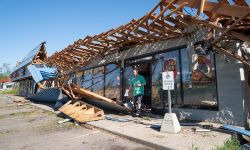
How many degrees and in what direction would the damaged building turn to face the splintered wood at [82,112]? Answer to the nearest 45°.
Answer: approximately 90° to its right

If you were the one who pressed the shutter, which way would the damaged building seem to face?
facing the viewer and to the left of the viewer

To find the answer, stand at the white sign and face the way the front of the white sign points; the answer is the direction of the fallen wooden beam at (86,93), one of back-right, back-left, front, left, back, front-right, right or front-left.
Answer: back-right

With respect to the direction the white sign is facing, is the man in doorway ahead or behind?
behind

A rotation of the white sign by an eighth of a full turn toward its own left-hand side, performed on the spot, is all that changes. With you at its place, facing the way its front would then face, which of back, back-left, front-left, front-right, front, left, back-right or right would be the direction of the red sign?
back-left

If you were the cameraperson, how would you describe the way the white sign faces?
facing the viewer
